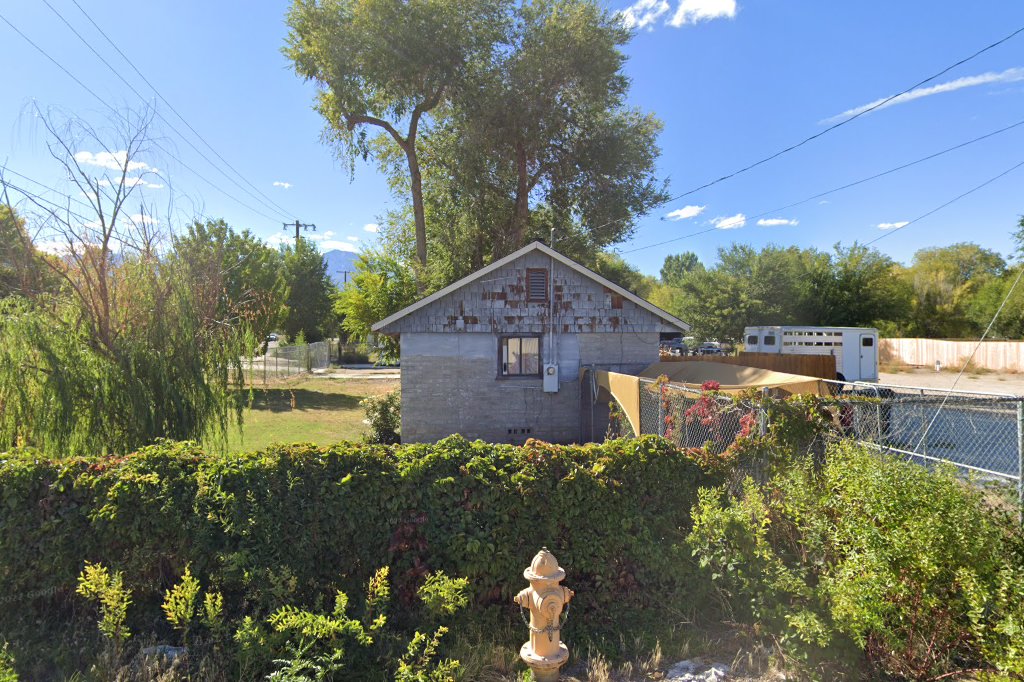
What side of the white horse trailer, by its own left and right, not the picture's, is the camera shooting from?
left

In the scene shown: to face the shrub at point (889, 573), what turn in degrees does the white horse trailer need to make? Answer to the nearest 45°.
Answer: approximately 90° to its left

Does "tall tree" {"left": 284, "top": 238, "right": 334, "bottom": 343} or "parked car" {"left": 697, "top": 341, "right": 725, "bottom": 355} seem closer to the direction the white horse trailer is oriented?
the tall tree

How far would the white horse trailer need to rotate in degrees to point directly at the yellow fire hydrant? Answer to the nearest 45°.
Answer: approximately 90° to its left

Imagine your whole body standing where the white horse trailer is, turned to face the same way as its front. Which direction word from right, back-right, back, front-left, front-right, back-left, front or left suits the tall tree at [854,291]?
right

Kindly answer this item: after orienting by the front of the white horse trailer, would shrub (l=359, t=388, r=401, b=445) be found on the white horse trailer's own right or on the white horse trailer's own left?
on the white horse trailer's own left

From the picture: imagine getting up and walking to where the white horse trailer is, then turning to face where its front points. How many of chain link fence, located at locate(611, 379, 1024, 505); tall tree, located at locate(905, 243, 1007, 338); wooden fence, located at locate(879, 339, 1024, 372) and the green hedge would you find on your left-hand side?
2

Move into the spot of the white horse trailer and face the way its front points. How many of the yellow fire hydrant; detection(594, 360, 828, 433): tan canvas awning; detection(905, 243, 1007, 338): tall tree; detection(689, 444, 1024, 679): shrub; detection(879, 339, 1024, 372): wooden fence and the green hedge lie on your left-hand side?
4
